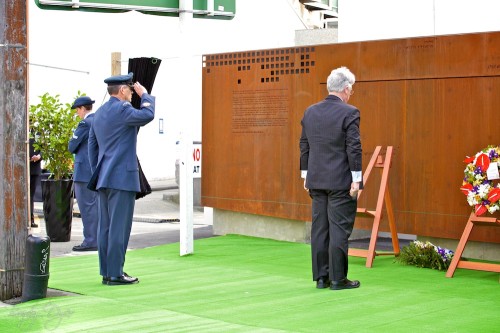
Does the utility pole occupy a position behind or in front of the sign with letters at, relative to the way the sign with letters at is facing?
in front

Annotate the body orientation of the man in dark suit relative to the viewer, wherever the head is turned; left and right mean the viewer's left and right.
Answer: facing away from the viewer and to the right of the viewer

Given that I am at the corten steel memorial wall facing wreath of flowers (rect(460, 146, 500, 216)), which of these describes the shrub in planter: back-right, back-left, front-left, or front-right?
back-right

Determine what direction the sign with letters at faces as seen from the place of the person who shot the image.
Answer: facing the viewer

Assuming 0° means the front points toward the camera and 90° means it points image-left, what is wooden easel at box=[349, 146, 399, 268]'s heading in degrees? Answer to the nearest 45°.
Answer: approximately 45°

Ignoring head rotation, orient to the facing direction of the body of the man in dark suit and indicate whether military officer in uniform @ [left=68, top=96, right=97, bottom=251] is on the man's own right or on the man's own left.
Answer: on the man's own left

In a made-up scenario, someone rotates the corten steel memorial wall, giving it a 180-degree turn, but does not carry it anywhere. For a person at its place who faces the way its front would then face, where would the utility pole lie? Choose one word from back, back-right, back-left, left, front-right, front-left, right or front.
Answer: back

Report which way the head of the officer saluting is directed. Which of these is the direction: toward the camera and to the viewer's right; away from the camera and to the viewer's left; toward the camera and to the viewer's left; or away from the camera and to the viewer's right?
away from the camera and to the viewer's right

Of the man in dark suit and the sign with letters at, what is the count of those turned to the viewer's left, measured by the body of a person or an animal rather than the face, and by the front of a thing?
0

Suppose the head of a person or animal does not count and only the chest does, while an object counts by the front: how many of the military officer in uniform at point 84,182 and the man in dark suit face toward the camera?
0

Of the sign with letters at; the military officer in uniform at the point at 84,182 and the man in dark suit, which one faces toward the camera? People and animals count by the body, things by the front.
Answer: the sign with letters at

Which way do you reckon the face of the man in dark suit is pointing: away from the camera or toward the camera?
away from the camera

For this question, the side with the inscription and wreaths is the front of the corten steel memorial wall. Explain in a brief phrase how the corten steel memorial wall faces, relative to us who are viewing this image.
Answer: facing the viewer and to the left of the viewer
